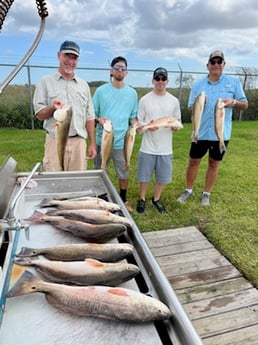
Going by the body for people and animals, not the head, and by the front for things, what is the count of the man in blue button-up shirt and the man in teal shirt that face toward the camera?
2

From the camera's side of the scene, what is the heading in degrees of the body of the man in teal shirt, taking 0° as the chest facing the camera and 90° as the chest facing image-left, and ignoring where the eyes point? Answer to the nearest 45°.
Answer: approximately 0°

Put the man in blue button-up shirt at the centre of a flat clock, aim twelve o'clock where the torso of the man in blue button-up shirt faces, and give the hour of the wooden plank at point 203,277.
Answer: The wooden plank is roughly at 12 o'clock from the man in blue button-up shirt.

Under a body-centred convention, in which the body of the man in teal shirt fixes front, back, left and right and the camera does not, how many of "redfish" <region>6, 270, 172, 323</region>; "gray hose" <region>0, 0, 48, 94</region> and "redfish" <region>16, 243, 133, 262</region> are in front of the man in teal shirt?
3

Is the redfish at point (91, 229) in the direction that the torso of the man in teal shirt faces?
yes
